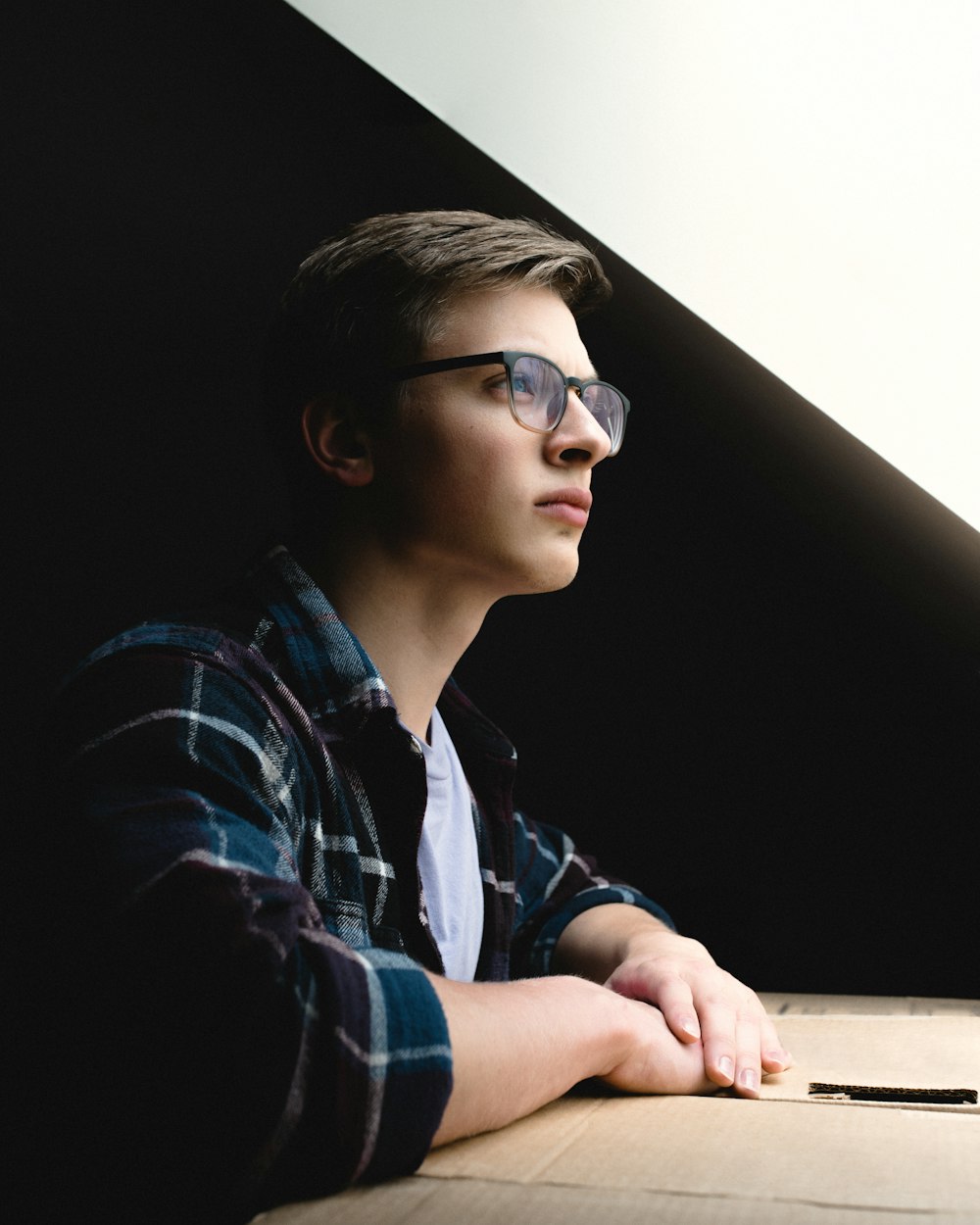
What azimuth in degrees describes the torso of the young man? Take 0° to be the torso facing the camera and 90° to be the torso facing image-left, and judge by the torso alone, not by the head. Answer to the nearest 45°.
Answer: approximately 315°
